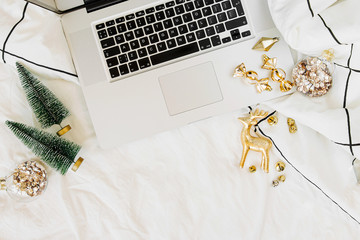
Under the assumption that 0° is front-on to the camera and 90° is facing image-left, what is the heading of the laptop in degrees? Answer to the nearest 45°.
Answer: approximately 0°

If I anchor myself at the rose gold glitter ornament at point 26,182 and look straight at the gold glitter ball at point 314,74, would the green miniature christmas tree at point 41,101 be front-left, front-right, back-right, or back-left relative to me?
front-left
